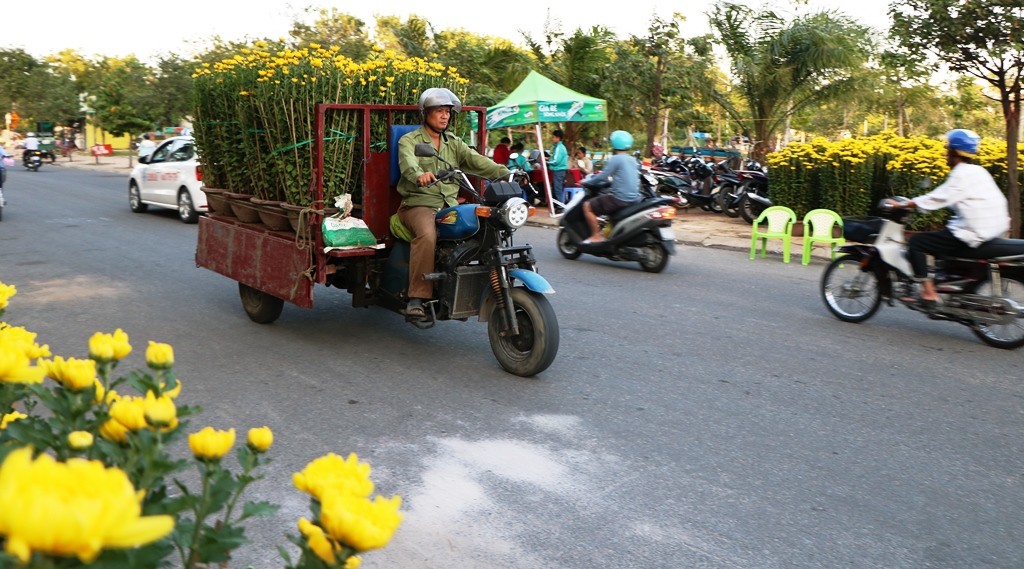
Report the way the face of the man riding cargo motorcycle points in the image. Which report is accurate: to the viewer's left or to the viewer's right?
to the viewer's right

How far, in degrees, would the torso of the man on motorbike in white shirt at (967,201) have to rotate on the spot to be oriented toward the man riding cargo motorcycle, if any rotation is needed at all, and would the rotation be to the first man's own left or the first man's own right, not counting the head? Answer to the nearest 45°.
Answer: approximately 45° to the first man's own left

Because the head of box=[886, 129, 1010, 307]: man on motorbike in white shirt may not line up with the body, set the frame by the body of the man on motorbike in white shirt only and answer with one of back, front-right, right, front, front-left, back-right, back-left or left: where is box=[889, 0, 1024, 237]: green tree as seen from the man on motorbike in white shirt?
right

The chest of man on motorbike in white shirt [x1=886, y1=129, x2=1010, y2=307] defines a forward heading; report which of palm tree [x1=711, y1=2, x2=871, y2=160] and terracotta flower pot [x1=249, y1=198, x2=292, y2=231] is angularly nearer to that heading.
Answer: the terracotta flower pot

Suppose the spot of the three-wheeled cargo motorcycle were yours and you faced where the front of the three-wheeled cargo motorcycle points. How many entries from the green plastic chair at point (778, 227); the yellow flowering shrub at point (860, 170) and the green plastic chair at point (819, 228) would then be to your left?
3

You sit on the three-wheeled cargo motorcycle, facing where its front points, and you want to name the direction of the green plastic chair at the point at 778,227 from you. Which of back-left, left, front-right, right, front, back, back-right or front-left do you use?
left

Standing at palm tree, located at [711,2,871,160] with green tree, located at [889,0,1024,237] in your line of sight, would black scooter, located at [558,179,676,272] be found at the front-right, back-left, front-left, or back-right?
front-right

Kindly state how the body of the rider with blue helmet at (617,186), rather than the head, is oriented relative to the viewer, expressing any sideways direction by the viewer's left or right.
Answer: facing away from the viewer and to the left of the viewer

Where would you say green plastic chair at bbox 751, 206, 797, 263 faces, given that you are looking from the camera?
facing the viewer and to the left of the viewer

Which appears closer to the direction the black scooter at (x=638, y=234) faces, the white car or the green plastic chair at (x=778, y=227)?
the white car

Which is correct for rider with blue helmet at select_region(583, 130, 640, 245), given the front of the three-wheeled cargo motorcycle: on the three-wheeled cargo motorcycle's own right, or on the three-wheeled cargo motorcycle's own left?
on the three-wheeled cargo motorcycle's own left

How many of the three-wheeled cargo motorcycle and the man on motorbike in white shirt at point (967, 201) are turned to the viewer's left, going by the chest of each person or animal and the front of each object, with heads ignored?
1

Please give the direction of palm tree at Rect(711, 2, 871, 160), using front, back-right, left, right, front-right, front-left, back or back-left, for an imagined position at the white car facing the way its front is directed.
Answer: back-right

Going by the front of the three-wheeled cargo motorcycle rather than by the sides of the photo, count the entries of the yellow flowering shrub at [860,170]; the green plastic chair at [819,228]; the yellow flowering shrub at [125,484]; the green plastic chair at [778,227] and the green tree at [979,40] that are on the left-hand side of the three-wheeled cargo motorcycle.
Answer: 4

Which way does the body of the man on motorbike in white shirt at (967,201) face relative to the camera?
to the viewer's left

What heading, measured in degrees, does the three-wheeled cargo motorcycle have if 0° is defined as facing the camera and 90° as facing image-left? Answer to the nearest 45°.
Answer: approximately 315°

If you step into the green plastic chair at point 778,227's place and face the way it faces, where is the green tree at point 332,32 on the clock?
The green tree is roughly at 3 o'clock from the green plastic chair.

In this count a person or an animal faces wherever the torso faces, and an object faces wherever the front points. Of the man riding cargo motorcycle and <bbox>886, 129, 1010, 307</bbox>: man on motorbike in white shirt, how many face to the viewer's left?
1
